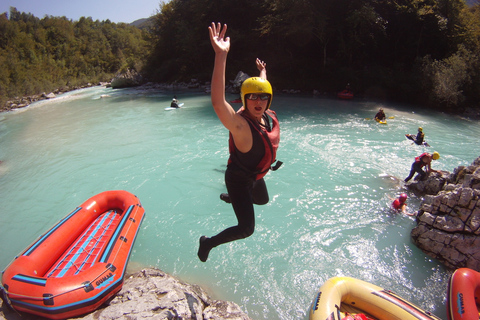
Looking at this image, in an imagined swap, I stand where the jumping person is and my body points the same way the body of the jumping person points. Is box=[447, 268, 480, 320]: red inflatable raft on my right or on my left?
on my left

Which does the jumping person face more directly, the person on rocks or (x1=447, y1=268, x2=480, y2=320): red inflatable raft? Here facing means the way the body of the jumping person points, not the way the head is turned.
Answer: the red inflatable raft

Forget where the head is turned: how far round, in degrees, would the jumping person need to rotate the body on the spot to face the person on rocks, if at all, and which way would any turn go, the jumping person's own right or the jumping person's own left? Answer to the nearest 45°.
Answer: approximately 90° to the jumping person's own left

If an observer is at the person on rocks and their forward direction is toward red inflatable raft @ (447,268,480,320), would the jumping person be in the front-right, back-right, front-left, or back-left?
front-right

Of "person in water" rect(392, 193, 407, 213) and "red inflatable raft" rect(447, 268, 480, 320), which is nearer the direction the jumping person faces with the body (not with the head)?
the red inflatable raft

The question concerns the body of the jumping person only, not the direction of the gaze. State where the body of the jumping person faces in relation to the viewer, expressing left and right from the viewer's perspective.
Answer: facing the viewer and to the right of the viewer

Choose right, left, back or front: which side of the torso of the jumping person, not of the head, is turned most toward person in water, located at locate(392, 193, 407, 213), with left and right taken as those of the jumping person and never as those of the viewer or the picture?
left
